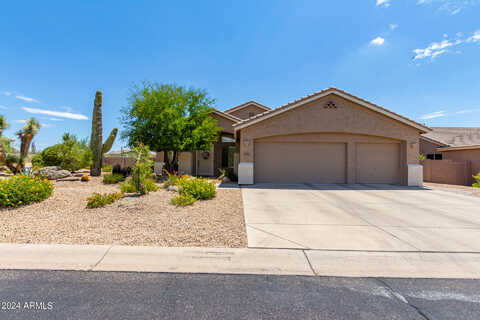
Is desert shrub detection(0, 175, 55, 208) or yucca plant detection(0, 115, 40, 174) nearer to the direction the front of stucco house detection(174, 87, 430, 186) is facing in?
the desert shrub

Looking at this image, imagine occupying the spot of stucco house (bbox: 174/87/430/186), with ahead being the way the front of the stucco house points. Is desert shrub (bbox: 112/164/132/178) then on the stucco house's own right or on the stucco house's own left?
on the stucco house's own right

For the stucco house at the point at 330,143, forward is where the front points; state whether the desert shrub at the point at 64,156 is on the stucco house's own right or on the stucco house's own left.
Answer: on the stucco house's own right

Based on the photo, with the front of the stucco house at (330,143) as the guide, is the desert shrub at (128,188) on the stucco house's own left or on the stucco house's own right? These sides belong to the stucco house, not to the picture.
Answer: on the stucco house's own right

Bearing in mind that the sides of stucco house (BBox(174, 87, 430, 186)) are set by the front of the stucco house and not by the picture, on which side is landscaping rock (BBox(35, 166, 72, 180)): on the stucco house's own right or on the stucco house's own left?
on the stucco house's own right

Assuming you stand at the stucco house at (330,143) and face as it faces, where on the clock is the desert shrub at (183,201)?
The desert shrub is roughly at 1 o'clock from the stucco house.

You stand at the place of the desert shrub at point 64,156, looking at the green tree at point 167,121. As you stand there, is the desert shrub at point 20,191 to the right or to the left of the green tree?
right

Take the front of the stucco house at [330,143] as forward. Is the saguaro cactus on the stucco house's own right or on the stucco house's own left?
on the stucco house's own right

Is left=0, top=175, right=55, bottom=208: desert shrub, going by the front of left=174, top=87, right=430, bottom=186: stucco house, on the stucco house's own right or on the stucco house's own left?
on the stucco house's own right

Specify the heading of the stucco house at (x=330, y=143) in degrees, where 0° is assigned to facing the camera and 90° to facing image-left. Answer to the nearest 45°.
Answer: approximately 0°

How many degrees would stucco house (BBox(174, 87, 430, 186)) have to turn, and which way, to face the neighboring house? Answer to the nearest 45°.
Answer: approximately 135° to its left

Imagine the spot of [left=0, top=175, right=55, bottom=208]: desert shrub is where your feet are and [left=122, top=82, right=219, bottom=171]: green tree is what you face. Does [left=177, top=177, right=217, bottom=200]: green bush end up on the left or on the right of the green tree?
right

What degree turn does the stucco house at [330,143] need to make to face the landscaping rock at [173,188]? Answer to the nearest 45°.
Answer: approximately 45° to its right
